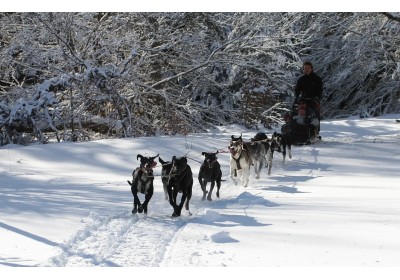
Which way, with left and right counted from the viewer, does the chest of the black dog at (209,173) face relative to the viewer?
facing the viewer

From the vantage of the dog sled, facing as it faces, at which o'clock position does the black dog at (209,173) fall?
The black dog is roughly at 11 o'clock from the dog sled.

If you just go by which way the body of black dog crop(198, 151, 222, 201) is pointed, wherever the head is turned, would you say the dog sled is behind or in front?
behind

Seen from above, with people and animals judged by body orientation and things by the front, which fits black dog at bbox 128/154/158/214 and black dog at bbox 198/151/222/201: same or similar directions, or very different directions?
same or similar directions

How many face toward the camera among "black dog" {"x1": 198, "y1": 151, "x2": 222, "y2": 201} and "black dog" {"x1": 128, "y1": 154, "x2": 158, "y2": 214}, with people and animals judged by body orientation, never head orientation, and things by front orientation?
2

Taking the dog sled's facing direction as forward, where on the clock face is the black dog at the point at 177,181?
The black dog is roughly at 11 o'clock from the dog sled.
